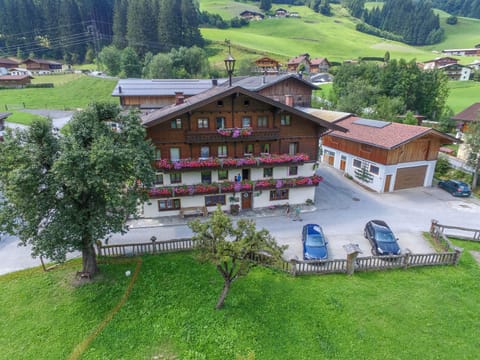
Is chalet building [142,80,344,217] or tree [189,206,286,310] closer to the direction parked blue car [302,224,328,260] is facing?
the tree

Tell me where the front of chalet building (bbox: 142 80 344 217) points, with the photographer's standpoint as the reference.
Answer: facing the viewer

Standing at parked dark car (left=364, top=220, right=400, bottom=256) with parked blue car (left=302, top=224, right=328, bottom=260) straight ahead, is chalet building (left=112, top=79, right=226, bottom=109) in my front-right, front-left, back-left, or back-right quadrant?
front-right

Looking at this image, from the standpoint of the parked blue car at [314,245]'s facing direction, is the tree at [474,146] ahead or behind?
behind

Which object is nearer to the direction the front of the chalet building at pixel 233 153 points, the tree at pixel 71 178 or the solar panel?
the tree

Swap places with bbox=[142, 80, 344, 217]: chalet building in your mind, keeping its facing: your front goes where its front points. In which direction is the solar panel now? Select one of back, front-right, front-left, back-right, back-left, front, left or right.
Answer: back-left

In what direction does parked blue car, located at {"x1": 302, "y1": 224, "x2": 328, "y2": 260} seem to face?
toward the camera

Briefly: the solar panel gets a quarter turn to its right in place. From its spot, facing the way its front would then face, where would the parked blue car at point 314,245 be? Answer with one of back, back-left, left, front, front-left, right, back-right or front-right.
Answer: back-left

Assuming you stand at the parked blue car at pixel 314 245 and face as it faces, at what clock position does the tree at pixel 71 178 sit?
The tree is roughly at 2 o'clock from the parked blue car.

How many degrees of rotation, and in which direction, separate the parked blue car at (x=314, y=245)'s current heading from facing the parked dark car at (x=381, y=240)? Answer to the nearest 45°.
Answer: approximately 135° to its left

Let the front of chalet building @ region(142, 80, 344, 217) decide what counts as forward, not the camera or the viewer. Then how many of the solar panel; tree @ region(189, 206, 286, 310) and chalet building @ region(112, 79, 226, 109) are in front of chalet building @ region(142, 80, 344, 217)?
1
